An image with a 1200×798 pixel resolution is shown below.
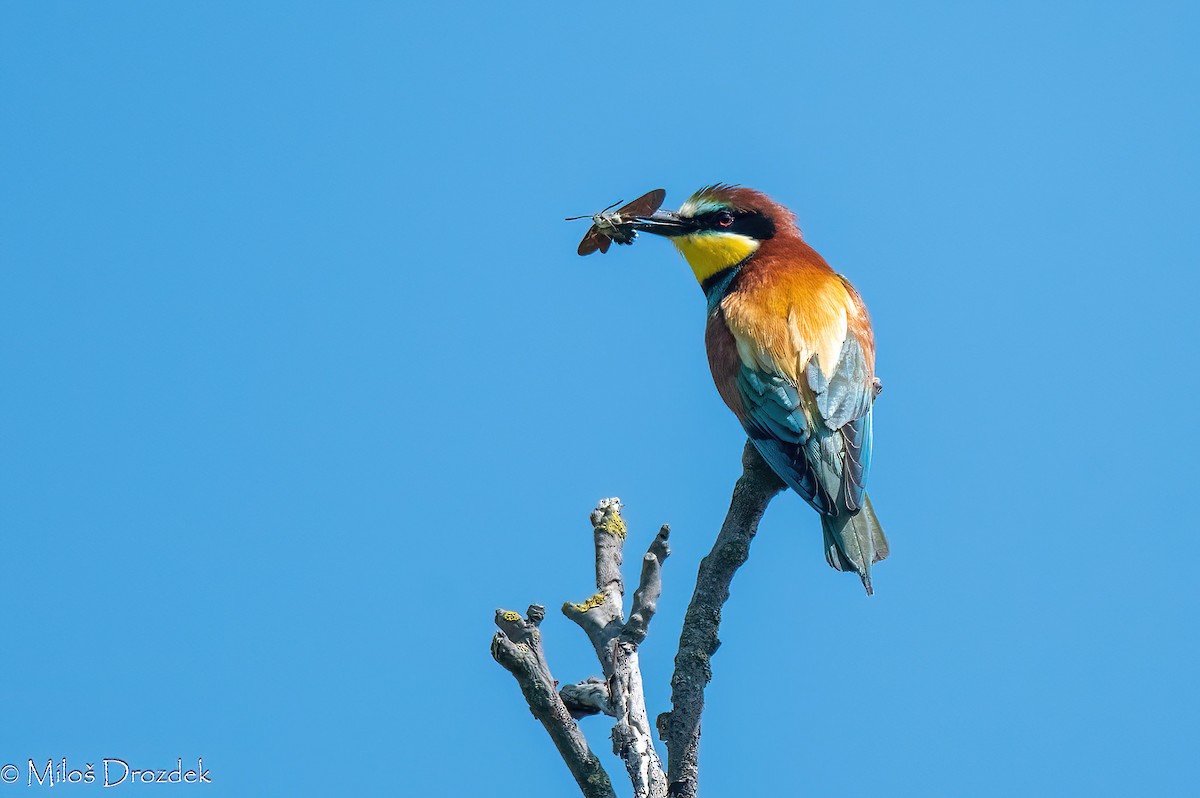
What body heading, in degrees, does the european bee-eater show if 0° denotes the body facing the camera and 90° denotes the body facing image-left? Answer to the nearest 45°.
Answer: approximately 135°
